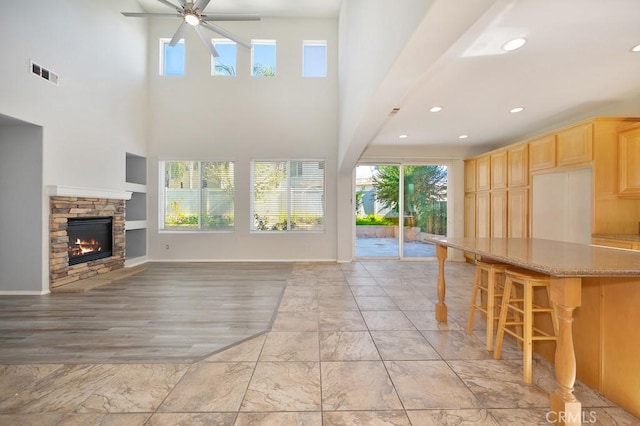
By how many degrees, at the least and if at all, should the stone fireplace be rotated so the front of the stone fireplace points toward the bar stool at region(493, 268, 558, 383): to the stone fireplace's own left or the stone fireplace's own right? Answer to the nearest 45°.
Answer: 0° — it already faces it

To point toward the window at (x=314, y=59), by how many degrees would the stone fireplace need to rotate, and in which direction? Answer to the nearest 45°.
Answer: approximately 45° to its left

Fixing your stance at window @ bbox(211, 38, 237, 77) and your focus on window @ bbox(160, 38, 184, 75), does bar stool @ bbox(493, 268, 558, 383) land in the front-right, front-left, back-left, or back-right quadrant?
back-left

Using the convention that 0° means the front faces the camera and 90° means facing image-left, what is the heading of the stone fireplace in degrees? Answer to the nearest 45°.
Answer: approximately 315°

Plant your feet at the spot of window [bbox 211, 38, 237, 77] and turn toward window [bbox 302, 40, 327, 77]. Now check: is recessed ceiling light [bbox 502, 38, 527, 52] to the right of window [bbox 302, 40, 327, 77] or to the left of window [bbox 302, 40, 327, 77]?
right

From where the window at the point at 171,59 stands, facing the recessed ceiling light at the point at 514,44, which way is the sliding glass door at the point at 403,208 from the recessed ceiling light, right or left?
left

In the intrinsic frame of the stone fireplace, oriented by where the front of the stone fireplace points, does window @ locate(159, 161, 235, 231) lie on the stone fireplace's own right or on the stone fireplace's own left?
on the stone fireplace's own left
